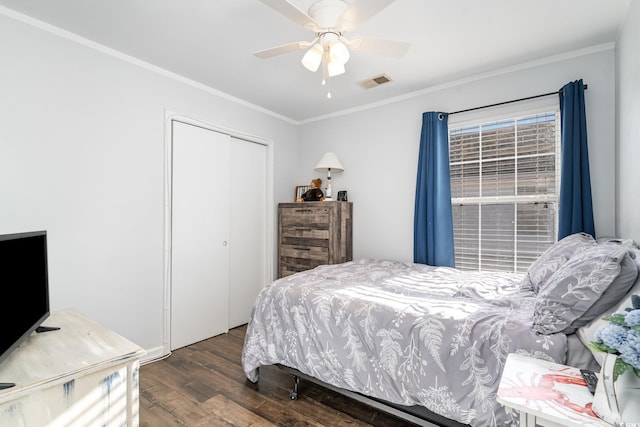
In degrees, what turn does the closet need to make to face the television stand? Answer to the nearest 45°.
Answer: approximately 45° to its right

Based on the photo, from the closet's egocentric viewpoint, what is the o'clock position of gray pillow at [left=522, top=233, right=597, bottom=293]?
The gray pillow is roughly at 12 o'clock from the closet.

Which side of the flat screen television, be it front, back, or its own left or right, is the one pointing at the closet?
left

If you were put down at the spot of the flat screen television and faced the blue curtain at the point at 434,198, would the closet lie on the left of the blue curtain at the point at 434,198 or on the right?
left

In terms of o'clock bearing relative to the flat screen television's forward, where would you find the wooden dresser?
The wooden dresser is roughly at 10 o'clock from the flat screen television.

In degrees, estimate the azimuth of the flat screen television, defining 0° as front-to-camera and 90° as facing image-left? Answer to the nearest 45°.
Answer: approximately 315°

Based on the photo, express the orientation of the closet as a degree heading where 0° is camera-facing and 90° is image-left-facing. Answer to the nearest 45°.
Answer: approximately 315°

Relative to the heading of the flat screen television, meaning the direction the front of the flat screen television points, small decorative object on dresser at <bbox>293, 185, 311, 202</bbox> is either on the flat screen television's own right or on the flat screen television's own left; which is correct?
on the flat screen television's own left

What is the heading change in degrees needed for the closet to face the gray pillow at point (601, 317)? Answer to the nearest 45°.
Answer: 0° — it already faces it

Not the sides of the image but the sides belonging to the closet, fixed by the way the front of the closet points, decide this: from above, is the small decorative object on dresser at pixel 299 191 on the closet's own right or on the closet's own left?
on the closet's own left

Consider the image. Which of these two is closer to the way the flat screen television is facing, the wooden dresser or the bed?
the bed

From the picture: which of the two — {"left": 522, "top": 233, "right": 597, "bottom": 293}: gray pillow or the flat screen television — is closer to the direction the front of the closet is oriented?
the gray pillow
